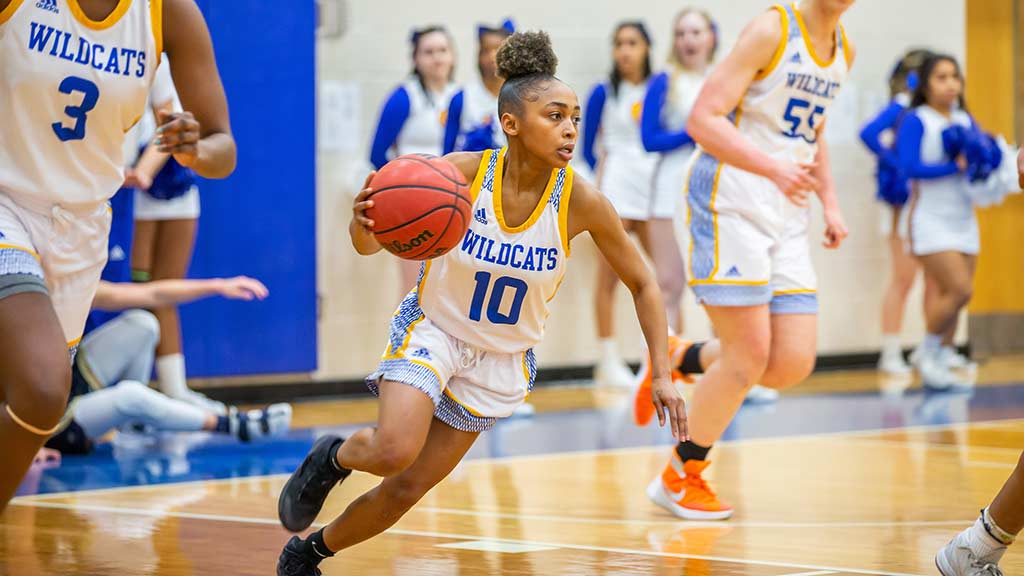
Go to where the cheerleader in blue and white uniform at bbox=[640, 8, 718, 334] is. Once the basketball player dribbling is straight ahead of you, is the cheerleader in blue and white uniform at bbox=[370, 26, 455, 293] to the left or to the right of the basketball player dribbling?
right

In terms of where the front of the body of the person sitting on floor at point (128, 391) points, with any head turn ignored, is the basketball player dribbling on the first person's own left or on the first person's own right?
on the first person's own right

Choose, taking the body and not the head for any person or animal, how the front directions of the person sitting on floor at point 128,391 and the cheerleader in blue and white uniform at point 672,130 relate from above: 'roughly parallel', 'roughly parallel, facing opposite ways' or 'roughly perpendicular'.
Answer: roughly perpendicular

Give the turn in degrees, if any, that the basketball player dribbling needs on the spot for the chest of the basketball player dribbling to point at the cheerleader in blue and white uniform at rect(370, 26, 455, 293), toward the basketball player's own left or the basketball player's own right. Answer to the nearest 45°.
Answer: approximately 135° to the basketball player's own left

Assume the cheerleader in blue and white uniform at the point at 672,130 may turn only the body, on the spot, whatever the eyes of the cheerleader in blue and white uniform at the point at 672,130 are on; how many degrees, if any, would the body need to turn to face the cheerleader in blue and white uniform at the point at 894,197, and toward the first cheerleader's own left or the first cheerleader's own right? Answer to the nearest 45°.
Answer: approximately 135° to the first cheerleader's own left

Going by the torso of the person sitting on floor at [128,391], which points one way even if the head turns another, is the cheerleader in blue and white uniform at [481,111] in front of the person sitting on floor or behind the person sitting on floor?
in front

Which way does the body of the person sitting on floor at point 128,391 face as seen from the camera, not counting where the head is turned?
to the viewer's right

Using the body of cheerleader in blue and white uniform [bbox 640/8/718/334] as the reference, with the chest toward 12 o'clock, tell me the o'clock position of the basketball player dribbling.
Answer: The basketball player dribbling is roughly at 12 o'clock from the cheerleader in blue and white uniform.

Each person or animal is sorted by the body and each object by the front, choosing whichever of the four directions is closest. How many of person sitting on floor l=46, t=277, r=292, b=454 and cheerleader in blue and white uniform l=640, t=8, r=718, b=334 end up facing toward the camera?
1
